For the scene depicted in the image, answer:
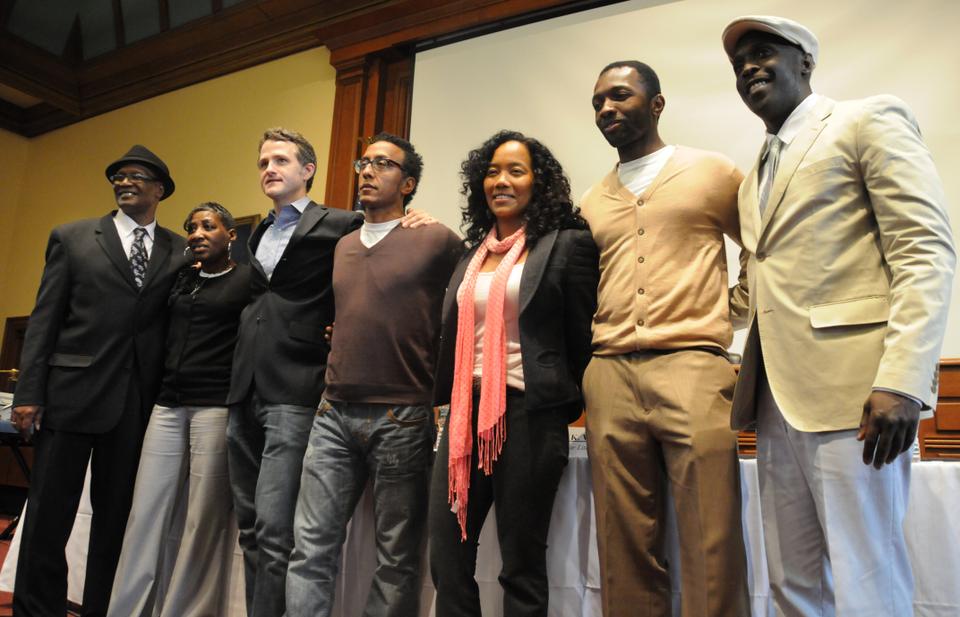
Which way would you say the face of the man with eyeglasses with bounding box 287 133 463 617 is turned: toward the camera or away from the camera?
toward the camera

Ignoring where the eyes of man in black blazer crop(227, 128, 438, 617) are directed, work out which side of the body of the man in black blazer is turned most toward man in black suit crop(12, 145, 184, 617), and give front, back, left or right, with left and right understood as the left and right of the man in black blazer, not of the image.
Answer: right

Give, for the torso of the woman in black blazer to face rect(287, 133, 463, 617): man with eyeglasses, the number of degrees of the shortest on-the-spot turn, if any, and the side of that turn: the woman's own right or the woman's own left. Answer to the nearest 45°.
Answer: approximately 90° to the woman's own right

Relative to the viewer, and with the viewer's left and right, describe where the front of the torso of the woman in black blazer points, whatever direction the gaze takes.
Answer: facing the viewer and to the left of the viewer

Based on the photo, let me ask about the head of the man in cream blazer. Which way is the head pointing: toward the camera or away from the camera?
toward the camera

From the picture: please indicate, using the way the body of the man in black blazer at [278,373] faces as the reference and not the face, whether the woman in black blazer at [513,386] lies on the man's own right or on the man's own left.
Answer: on the man's own left

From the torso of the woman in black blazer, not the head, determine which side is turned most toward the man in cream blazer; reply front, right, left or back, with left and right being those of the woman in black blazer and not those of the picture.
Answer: left

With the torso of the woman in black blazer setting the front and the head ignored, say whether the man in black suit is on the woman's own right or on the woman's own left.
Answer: on the woman's own right

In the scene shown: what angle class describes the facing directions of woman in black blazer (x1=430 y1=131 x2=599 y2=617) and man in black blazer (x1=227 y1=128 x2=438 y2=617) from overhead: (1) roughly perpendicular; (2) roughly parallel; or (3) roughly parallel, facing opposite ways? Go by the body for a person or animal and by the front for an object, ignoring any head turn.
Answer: roughly parallel

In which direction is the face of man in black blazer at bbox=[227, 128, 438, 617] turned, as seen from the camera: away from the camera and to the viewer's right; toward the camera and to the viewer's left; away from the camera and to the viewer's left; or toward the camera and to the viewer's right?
toward the camera and to the viewer's left

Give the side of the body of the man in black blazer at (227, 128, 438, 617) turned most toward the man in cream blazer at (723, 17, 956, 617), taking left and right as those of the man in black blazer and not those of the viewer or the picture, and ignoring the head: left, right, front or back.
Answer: left

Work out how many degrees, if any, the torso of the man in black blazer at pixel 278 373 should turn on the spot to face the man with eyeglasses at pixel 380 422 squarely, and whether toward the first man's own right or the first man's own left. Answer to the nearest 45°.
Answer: approximately 90° to the first man's own left

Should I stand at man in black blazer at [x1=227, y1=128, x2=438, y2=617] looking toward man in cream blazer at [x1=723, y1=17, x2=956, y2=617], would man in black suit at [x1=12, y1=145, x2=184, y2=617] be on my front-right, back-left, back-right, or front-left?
back-right
